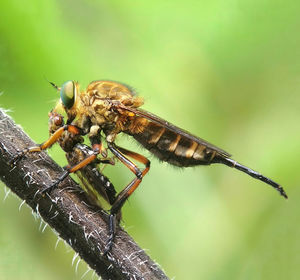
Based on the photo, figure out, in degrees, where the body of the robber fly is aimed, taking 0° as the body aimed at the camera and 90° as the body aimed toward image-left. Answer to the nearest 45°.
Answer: approximately 90°
